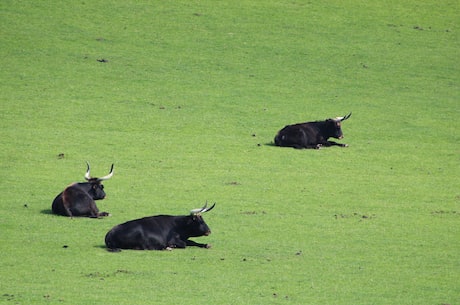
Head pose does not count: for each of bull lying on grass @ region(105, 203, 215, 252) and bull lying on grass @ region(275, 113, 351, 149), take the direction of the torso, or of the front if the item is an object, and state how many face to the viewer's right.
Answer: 2

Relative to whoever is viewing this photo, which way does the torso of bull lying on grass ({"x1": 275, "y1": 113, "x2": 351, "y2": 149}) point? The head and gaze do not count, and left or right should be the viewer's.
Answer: facing to the right of the viewer

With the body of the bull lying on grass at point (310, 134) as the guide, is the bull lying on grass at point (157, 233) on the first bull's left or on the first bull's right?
on the first bull's right

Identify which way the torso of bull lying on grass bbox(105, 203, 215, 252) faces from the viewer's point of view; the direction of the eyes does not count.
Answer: to the viewer's right

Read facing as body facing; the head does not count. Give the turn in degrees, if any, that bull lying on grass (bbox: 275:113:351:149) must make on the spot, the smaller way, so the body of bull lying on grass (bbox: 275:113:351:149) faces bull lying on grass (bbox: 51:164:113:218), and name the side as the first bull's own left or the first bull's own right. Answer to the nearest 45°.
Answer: approximately 135° to the first bull's own right

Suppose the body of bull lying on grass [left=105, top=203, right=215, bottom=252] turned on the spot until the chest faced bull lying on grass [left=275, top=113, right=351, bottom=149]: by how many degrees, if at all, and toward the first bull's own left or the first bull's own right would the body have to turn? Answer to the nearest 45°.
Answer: approximately 45° to the first bull's own left

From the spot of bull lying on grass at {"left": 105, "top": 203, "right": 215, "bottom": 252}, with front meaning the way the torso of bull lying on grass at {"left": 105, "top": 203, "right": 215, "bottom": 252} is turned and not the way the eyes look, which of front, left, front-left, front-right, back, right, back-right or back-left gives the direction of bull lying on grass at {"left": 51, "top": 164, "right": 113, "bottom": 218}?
back-left
